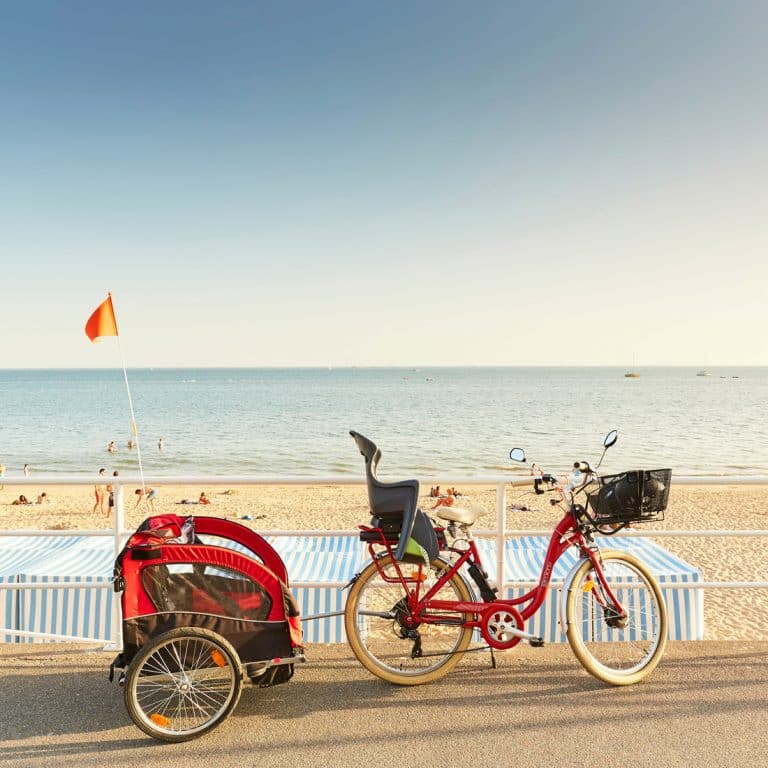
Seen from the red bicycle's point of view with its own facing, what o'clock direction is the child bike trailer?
The child bike trailer is roughly at 5 o'clock from the red bicycle.

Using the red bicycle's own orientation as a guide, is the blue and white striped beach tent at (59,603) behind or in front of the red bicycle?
behind

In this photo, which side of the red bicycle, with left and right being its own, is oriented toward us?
right

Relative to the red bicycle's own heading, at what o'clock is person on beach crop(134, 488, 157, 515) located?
The person on beach is roughly at 8 o'clock from the red bicycle.
